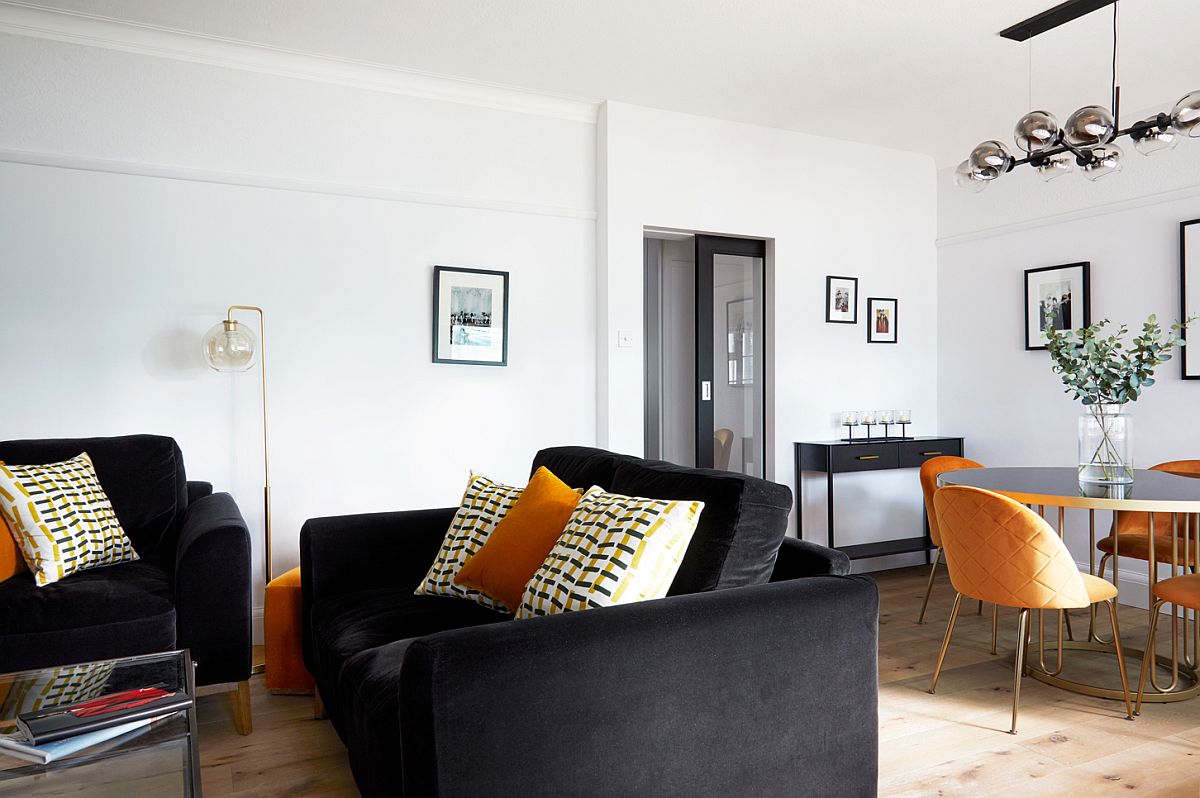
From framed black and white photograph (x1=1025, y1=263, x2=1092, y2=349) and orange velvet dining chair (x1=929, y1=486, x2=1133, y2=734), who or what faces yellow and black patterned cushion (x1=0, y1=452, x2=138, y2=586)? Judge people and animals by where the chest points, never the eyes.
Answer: the framed black and white photograph

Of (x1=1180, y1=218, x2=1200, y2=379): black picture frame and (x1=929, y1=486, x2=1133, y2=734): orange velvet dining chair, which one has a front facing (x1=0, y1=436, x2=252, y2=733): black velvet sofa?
the black picture frame

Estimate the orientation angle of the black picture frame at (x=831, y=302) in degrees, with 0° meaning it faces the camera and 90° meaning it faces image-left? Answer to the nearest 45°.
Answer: approximately 315°

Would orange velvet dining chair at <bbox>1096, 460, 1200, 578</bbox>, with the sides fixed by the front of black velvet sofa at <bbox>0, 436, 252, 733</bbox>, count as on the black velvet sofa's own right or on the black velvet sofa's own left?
on the black velvet sofa's own left

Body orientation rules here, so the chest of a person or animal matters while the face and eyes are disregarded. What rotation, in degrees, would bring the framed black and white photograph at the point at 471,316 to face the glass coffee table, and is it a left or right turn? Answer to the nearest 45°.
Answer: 0° — it already faces it

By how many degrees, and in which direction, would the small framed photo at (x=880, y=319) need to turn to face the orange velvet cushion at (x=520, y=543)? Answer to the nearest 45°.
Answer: approximately 45° to its right

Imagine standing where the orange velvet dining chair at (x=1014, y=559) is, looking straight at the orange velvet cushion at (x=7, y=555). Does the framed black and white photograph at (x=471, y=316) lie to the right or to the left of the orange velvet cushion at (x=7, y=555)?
right

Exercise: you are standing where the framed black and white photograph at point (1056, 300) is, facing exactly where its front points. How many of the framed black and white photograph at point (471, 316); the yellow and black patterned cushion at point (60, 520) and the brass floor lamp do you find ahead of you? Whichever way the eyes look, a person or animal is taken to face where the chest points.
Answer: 3
